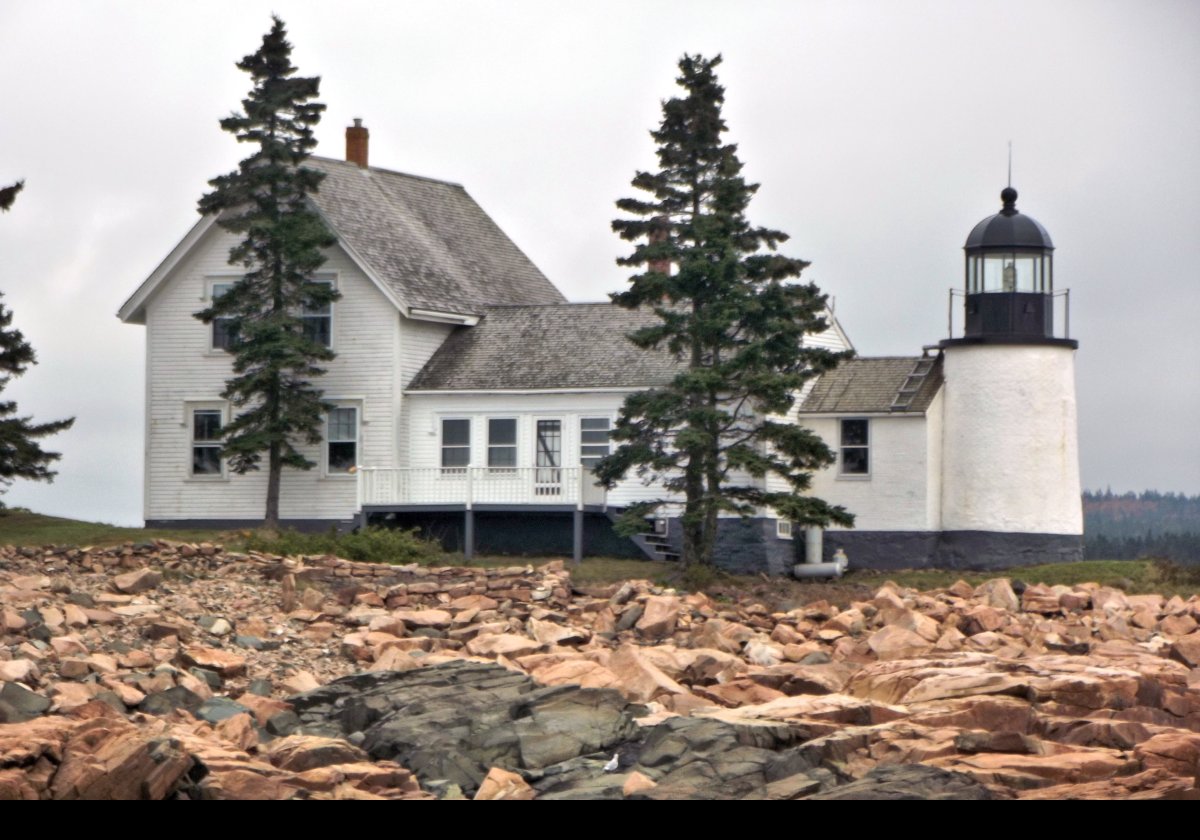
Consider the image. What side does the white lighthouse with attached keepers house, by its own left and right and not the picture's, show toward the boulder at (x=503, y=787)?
front

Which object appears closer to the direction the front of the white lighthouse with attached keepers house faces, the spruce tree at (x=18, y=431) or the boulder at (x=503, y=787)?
the boulder

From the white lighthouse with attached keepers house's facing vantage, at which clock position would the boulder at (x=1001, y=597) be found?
The boulder is roughly at 11 o'clock from the white lighthouse with attached keepers house.

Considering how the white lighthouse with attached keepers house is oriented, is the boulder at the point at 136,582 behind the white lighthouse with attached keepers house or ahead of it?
ahead

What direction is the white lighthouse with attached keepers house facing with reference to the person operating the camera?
facing the viewer

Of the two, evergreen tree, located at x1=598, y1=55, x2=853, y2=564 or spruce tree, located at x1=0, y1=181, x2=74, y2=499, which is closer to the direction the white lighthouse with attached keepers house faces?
the evergreen tree

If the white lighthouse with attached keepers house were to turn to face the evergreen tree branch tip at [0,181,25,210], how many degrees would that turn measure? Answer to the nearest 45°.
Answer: approximately 90° to its right

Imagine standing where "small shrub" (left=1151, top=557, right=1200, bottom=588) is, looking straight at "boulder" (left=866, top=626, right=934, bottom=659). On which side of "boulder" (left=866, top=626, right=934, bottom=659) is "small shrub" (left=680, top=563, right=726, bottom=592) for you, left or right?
right

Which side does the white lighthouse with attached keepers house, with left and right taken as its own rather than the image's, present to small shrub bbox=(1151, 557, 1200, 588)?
left

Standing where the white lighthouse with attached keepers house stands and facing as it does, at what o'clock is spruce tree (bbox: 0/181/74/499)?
The spruce tree is roughly at 3 o'clock from the white lighthouse with attached keepers house.

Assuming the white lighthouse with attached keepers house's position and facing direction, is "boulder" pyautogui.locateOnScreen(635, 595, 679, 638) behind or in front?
in front
